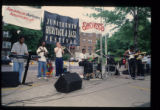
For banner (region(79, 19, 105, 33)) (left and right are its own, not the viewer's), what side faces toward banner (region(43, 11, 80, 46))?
right

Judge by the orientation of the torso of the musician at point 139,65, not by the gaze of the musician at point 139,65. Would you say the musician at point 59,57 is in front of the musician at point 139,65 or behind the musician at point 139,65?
in front

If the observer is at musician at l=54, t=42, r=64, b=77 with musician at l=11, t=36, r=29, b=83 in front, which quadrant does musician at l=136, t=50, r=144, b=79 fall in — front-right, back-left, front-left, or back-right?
back-left

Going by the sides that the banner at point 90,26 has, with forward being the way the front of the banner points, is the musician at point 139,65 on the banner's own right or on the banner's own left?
on the banner's own left

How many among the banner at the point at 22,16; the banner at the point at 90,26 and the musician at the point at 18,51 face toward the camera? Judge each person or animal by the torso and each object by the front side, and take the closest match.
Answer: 3
